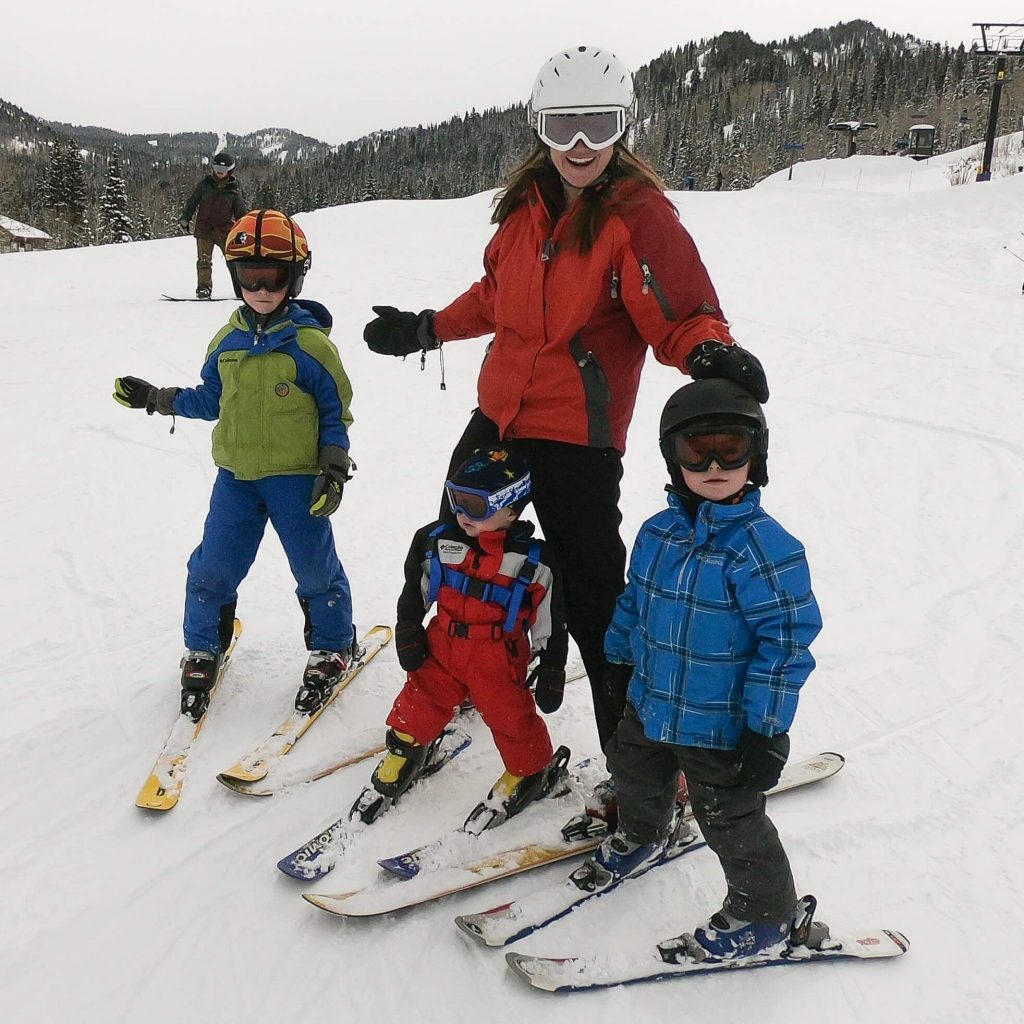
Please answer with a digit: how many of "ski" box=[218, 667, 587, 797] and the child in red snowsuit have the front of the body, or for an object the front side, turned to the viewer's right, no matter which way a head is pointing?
0

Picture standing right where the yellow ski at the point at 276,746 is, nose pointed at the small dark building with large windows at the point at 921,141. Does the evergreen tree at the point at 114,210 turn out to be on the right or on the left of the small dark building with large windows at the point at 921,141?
left

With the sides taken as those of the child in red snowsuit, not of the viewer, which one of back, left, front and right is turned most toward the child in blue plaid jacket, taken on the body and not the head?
left

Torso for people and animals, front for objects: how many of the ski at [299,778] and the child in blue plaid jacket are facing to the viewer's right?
0

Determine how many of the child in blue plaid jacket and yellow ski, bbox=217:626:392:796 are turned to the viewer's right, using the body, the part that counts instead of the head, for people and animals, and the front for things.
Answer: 0

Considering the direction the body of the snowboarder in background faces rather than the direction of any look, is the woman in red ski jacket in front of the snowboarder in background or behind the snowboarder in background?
in front

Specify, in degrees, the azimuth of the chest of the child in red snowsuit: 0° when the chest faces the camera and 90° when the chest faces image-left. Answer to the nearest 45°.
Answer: approximately 45°

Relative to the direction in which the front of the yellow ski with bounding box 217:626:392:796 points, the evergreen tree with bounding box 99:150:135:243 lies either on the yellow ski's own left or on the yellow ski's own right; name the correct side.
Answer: on the yellow ski's own right

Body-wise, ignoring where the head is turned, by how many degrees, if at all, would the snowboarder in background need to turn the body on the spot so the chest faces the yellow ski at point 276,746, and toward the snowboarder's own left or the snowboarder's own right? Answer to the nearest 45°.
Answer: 0° — they already face it

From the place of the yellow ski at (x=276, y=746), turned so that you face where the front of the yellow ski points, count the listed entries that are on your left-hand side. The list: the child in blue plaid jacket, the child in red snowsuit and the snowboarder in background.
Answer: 2

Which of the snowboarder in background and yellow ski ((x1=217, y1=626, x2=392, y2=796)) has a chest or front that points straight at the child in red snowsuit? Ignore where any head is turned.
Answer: the snowboarder in background

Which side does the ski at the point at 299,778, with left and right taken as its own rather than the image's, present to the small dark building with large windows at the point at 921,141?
back

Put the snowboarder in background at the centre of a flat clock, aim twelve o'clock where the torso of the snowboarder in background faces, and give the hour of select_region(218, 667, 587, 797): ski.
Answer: The ski is roughly at 12 o'clock from the snowboarder in background.

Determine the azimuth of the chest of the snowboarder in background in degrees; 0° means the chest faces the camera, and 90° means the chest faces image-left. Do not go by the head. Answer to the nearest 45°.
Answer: approximately 0°
